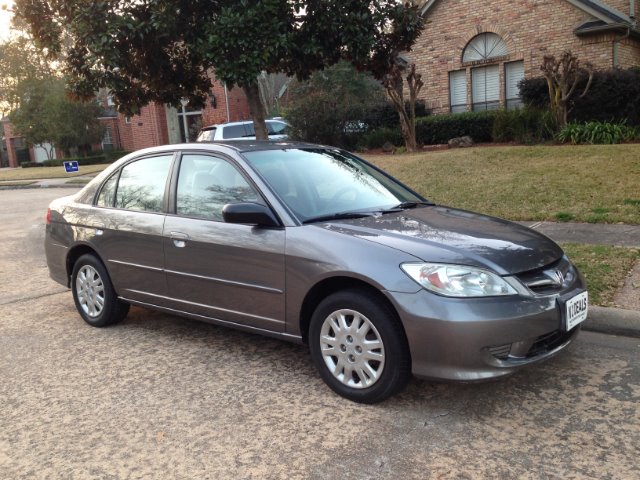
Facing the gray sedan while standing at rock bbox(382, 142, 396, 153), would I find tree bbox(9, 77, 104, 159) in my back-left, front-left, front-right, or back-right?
back-right

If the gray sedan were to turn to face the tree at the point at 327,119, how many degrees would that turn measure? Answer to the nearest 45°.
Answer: approximately 135° to its left

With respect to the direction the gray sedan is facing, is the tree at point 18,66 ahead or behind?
behind

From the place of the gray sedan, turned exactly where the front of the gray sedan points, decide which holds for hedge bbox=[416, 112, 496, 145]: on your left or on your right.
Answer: on your left

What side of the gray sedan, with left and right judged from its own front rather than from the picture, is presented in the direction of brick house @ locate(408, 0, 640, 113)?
left

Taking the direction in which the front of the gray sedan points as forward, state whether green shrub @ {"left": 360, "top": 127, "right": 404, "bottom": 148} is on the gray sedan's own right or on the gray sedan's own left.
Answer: on the gray sedan's own left

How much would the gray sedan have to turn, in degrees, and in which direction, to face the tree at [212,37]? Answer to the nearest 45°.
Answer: approximately 135° to its left

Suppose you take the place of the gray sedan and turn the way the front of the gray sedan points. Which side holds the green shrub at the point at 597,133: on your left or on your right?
on your left

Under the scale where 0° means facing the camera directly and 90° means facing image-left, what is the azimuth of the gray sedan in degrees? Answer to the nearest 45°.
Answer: approximately 315°

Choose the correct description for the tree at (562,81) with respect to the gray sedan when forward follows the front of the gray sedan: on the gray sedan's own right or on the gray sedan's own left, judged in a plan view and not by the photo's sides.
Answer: on the gray sedan's own left

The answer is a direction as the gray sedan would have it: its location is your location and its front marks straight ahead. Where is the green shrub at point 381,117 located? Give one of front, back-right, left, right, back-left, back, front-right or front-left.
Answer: back-left

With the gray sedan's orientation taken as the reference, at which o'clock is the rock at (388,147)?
The rock is roughly at 8 o'clock from the gray sedan.
